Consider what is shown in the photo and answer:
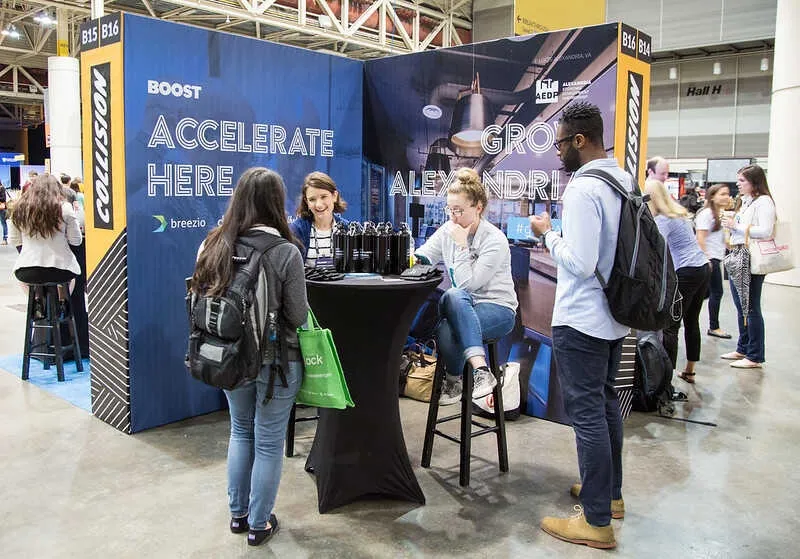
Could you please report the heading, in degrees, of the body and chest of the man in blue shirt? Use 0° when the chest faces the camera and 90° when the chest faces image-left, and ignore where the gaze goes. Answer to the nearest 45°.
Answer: approximately 90°

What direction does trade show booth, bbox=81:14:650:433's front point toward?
toward the camera

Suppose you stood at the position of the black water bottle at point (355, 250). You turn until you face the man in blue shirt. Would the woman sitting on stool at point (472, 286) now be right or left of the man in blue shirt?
left

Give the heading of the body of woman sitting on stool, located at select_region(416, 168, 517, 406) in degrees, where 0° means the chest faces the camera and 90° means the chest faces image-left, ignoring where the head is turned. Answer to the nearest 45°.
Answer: approximately 45°

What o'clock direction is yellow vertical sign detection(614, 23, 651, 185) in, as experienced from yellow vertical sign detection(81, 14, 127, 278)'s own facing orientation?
yellow vertical sign detection(614, 23, 651, 185) is roughly at 8 o'clock from yellow vertical sign detection(81, 14, 127, 278).

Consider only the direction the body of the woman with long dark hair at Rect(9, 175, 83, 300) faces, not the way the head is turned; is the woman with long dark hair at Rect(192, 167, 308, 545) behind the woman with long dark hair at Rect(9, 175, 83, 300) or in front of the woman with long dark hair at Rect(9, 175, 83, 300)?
behind

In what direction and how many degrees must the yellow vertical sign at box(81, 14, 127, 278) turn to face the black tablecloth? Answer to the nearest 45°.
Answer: approximately 90° to its left

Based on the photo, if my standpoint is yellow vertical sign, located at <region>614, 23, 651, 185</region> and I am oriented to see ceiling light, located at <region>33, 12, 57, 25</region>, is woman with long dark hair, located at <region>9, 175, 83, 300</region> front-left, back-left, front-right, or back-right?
front-left

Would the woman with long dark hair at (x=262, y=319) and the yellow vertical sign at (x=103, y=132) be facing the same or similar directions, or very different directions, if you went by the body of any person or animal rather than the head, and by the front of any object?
very different directions

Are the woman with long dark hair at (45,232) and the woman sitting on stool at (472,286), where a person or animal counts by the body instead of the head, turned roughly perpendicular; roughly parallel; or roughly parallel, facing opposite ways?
roughly perpendicular

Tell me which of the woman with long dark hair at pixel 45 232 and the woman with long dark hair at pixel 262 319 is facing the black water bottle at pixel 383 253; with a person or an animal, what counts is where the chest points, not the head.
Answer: the woman with long dark hair at pixel 262 319

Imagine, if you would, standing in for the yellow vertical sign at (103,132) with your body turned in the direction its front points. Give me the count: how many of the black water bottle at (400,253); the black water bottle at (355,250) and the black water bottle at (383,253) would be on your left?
3

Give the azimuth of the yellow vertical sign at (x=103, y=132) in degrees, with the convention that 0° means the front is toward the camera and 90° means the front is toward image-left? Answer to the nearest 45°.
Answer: approximately 45°

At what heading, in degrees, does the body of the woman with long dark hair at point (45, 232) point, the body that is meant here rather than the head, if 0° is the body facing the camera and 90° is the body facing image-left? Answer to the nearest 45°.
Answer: approximately 180°

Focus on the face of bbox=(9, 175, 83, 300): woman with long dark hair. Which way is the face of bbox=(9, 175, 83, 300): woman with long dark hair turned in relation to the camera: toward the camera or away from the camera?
away from the camera

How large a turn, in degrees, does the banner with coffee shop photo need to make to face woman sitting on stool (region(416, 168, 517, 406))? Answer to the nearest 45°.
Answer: approximately 45° to its left

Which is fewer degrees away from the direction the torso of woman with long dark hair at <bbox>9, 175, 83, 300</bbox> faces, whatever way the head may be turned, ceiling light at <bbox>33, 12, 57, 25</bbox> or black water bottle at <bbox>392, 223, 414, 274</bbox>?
the ceiling light
